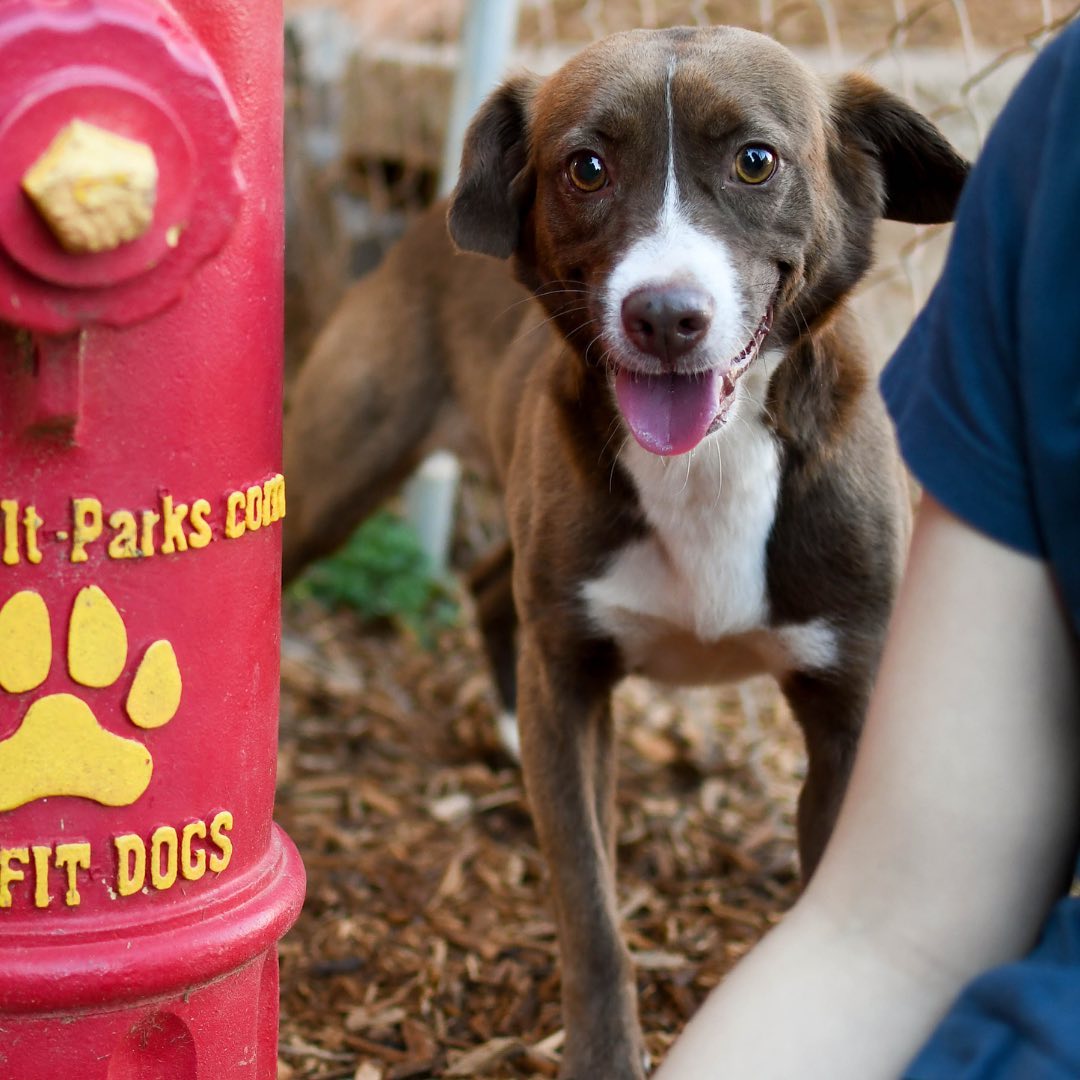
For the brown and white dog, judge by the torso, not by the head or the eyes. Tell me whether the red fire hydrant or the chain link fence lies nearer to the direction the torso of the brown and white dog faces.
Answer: the red fire hydrant

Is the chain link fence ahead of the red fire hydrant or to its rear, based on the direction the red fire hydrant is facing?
to the rear

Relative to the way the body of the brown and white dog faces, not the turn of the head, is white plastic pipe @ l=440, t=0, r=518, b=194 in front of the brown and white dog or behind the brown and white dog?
behind

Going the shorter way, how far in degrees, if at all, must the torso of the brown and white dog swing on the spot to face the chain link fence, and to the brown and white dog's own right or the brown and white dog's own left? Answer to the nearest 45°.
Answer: approximately 135° to the brown and white dog's own left

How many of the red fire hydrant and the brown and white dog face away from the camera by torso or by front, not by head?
0

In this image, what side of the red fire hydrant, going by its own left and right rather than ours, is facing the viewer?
front

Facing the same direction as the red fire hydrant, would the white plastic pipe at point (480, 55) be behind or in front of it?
behind

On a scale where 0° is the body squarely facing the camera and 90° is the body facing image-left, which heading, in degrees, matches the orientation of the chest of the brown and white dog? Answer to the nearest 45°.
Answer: approximately 315°

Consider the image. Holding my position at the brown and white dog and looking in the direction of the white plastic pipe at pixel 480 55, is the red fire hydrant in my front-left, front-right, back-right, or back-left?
back-left

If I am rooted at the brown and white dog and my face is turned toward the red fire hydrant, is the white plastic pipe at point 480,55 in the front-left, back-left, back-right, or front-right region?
back-right

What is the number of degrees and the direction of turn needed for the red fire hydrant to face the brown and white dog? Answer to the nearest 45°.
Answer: approximately 135° to its left
